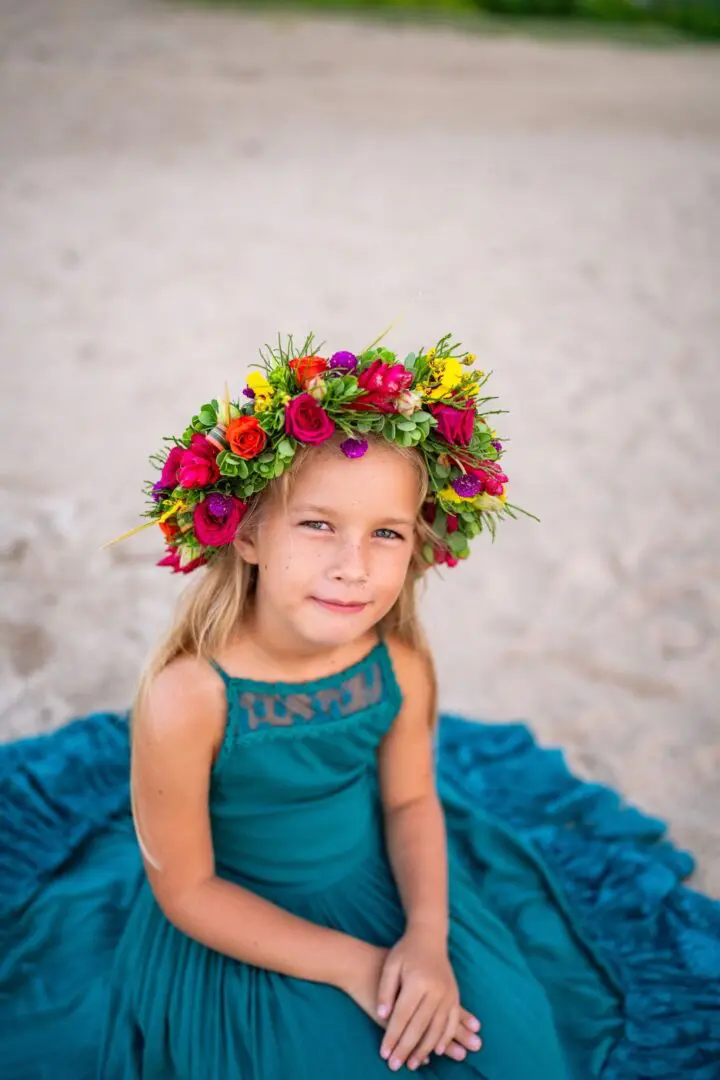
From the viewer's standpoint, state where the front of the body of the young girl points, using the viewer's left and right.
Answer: facing the viewer and to the right of the viewer
